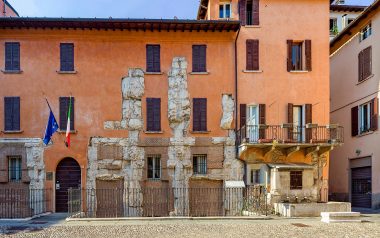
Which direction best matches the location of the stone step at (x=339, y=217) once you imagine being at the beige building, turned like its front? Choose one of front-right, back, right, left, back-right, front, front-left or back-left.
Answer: front-left

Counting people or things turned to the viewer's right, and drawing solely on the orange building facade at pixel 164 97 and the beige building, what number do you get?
0

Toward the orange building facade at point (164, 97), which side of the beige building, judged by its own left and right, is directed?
front

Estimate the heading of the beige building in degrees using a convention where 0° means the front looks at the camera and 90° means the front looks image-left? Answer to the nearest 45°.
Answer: approximately 45°

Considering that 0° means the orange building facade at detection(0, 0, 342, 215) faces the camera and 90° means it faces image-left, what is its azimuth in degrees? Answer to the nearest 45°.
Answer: approximately 0°

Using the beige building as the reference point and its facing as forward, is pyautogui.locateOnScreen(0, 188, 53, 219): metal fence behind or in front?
in front

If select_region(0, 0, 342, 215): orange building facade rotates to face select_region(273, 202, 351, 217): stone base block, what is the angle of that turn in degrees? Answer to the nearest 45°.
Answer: approximately 45° to its left

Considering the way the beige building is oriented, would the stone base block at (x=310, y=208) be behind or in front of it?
in front
